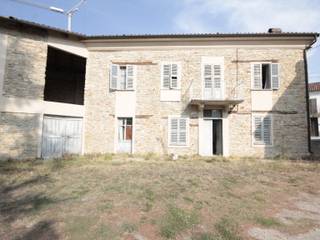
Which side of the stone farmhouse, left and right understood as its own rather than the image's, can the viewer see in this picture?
front
